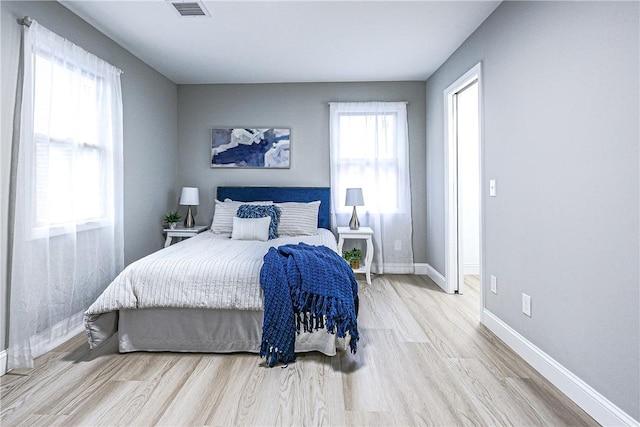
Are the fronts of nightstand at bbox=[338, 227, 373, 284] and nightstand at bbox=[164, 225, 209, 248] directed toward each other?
no

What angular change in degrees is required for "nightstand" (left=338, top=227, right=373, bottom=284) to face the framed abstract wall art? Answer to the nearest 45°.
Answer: approximately 90° to its right

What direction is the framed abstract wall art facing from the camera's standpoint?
toward the camera

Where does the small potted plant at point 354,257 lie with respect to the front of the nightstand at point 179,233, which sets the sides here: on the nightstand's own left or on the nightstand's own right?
on the nightstand's own left

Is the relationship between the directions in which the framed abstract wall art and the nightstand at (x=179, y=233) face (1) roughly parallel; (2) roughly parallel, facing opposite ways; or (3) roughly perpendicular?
roughly parallel

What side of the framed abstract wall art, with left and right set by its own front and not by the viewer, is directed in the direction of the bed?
front

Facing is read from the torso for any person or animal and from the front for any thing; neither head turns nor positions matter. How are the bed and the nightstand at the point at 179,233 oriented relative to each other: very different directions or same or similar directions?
same or similar directions

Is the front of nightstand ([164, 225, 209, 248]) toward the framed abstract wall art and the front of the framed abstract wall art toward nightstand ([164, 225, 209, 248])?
no

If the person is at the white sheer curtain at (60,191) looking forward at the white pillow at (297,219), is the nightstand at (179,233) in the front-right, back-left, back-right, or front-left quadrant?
front-left

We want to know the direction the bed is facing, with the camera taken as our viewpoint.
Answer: facing the viewer

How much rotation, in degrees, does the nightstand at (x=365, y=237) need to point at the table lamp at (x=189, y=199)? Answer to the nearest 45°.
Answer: approximately 90° to its right

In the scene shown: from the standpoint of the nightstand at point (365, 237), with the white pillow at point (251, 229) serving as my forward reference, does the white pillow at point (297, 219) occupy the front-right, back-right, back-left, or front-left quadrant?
front-right

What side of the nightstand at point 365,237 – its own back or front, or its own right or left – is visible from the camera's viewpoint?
front

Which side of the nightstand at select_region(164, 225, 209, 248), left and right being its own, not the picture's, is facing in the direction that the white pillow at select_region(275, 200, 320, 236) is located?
left

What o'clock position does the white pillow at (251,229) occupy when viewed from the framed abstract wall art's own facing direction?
The white pillow is roughly at 12 o'clock from the framed abstract wall art.

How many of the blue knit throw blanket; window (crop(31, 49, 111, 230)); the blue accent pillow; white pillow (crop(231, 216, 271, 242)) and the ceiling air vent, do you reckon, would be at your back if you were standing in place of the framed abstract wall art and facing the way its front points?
0

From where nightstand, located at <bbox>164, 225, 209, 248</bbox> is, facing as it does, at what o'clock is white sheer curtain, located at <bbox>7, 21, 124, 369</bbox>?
The white sheer curtain is roughly at 1 o'clock from the nightstand.

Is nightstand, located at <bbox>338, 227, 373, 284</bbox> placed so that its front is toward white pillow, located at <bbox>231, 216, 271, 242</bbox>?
no

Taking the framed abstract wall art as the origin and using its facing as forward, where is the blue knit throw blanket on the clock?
The blue knit throw blanket is roughly at 12 o'clock from the framed abstract wall art.
